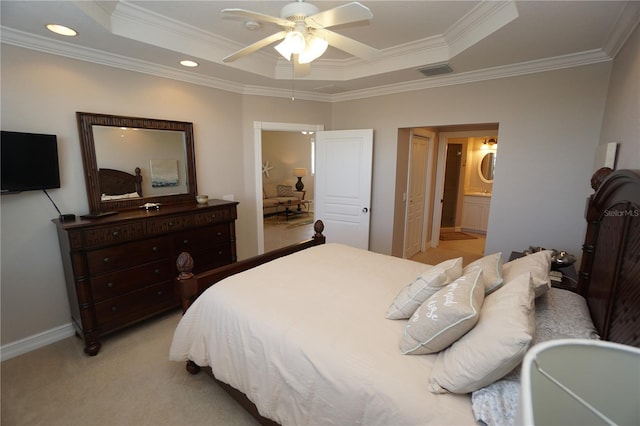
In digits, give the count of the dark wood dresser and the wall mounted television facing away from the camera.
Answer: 0

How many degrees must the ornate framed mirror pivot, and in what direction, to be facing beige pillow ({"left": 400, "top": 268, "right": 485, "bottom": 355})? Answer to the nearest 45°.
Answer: approximately 45° to its right

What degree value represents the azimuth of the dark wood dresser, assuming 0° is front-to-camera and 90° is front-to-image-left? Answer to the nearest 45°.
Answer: approximately 315°

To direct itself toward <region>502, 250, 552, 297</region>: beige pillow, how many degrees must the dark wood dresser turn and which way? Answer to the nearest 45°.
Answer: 0° — it already faces it

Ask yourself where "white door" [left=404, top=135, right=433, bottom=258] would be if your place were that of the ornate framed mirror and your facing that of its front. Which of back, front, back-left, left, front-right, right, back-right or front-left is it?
front-left

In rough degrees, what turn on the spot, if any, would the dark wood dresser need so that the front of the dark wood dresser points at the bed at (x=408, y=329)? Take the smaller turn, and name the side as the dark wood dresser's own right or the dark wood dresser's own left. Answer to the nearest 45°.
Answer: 0° — it already faces it

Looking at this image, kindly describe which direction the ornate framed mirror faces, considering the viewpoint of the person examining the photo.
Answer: facing the viewer and to the right of the viewer

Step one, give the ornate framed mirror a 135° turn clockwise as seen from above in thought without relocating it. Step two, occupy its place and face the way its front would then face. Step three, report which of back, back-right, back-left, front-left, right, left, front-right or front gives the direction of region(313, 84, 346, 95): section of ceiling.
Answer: back

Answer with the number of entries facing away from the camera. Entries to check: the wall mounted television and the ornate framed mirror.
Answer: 0

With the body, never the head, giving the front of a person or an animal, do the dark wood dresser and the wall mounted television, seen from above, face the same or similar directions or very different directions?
same or similar directions
